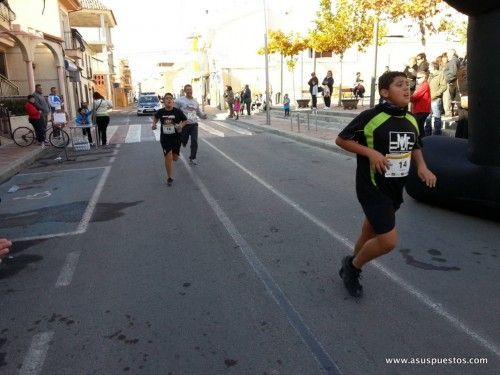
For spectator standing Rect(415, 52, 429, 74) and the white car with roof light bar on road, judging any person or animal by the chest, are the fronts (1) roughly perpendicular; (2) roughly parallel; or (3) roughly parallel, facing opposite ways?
roughly perpendicular

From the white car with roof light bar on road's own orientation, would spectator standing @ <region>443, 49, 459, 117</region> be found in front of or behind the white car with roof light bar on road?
in front

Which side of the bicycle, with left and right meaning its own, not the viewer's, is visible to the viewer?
right

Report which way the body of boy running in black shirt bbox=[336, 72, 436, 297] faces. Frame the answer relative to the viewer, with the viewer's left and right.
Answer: facing the viewer and to the right of the viewer

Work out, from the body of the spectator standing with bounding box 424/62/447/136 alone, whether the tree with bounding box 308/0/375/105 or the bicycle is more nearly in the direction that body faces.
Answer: the bicycle

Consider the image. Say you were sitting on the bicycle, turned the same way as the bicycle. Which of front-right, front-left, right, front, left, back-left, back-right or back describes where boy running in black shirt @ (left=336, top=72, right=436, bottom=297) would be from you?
right

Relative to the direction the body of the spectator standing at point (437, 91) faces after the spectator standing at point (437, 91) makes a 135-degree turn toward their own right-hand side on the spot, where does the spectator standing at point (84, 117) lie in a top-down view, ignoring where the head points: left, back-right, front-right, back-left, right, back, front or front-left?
back-left

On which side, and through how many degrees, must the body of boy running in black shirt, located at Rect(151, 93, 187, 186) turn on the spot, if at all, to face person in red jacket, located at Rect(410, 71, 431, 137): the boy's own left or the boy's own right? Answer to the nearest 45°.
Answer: approximately 90° to the boy's own left

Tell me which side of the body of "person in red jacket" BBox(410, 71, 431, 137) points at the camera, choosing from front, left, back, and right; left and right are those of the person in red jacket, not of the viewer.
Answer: left

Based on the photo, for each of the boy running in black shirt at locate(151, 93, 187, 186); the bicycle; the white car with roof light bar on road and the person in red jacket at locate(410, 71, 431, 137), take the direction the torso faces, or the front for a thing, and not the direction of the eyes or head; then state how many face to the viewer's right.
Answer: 1

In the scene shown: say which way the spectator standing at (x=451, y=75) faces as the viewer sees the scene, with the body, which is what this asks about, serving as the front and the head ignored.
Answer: to the viewer's left

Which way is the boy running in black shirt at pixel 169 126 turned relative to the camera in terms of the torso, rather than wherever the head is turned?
toward the camera

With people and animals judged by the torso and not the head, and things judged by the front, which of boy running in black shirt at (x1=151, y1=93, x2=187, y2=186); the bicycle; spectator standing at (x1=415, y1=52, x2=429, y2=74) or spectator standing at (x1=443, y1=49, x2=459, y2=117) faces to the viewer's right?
the bicycle

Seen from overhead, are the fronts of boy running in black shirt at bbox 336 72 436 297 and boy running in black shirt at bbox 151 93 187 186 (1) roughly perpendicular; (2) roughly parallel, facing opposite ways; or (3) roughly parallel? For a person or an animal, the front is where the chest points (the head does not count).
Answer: roughly parallel

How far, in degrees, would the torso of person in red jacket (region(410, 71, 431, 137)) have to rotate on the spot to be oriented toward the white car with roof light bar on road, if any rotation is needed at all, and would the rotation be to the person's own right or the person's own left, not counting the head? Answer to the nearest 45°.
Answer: approximately 45° to the person's own right

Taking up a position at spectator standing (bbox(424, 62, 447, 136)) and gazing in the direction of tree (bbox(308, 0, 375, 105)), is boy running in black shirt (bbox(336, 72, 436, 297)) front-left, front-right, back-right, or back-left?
back-left
